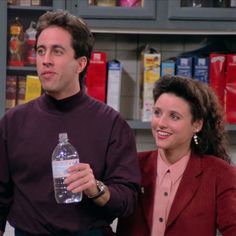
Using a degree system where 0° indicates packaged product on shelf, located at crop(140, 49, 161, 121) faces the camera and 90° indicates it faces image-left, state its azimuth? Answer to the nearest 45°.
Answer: approximately 0°

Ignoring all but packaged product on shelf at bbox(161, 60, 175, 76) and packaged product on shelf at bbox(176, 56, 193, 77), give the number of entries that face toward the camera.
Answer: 2

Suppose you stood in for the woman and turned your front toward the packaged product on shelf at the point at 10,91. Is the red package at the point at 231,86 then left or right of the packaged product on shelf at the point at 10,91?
right

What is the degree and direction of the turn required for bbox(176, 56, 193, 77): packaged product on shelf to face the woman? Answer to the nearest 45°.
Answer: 0° — it already faces them

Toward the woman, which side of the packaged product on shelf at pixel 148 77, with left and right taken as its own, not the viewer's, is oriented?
front

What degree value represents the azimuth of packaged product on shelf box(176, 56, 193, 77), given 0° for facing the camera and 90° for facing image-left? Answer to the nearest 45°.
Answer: approximately 0°

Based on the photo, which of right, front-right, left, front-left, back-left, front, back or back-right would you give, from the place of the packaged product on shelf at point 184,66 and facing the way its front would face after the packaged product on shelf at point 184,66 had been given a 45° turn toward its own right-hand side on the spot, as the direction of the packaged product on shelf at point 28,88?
front-right

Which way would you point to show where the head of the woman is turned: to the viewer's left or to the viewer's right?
to the viewer's left

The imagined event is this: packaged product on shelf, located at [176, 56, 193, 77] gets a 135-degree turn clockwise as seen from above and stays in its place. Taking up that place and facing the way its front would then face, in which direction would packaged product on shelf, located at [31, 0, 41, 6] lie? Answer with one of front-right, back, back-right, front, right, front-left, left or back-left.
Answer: front-left
